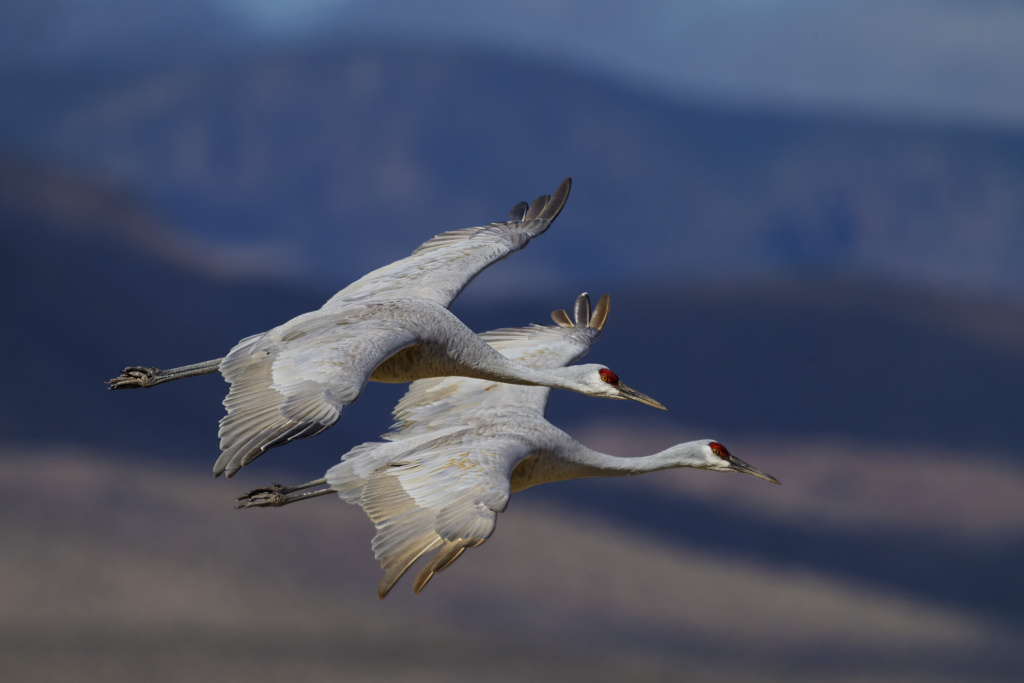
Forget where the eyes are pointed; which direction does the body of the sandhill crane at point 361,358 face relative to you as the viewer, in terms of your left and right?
facing to the right of the viewer

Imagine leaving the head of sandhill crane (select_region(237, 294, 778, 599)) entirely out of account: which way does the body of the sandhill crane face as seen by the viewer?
to the viewer's right
